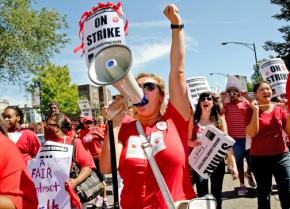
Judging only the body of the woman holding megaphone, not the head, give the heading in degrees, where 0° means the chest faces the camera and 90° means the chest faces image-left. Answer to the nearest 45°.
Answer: approximately 45°

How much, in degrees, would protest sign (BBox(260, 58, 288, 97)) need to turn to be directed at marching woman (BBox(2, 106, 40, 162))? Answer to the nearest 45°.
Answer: approximately 45° to its right

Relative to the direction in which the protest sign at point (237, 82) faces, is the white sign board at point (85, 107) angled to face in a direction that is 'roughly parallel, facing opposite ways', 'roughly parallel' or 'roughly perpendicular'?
roughly parallel

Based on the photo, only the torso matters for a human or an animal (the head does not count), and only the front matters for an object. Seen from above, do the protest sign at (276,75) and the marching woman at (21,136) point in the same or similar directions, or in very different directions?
same or similar directions

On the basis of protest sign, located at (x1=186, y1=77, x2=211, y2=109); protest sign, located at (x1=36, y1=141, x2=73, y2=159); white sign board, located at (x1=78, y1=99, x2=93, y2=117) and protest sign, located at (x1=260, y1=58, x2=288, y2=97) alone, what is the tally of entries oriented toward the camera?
4

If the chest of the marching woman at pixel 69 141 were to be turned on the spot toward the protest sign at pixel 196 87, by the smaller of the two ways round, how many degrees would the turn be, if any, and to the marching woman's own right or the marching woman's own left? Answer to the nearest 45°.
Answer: approximately 180°

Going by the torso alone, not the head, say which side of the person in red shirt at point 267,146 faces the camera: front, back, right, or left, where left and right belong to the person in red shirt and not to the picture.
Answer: front

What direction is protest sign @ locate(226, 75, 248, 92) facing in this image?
toward the camera

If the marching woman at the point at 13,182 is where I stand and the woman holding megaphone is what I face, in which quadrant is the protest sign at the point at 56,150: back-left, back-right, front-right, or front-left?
front-left

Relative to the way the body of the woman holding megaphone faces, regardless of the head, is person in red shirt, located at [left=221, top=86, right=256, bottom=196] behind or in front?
behind

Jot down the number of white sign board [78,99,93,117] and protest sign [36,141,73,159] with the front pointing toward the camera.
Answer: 2

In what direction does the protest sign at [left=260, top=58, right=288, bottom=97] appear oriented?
toward the camera
